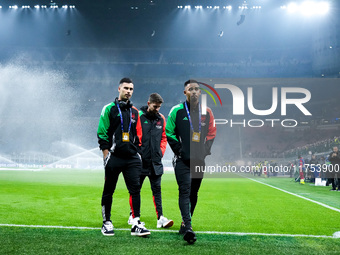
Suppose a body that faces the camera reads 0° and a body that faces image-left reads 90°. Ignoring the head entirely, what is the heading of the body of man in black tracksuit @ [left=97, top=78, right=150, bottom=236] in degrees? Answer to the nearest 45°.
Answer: approximately 315°

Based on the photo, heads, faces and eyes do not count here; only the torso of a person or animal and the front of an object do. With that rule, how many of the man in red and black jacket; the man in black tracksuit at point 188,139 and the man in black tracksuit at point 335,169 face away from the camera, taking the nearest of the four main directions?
0

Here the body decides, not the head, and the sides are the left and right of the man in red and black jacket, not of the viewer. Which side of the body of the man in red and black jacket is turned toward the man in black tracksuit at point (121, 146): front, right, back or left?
right

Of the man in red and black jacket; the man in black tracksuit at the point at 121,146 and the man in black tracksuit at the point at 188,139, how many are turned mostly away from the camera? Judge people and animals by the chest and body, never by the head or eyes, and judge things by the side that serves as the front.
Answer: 0

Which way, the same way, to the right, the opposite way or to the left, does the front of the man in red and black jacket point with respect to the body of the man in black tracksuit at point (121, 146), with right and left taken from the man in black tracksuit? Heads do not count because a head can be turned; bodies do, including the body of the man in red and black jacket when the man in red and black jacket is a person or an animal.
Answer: the same way

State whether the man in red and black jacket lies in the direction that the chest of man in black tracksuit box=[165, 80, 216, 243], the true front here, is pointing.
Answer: no

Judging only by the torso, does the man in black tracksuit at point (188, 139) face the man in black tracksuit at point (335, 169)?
no

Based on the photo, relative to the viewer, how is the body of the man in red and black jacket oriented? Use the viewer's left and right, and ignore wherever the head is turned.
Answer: facing the viewer and to the right of the viewer

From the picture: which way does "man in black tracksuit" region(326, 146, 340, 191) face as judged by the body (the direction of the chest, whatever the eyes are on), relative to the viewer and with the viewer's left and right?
facing the viewer and to the left of the viewer

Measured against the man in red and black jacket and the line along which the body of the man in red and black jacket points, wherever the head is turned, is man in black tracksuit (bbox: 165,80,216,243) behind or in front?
in front

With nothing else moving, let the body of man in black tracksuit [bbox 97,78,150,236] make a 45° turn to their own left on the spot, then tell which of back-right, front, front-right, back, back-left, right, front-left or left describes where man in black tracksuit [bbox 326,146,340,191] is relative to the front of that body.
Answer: front-left

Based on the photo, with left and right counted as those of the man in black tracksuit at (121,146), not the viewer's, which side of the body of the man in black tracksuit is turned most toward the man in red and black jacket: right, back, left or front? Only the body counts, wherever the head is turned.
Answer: left

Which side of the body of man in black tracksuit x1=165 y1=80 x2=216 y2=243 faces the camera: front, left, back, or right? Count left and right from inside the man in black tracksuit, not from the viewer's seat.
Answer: front

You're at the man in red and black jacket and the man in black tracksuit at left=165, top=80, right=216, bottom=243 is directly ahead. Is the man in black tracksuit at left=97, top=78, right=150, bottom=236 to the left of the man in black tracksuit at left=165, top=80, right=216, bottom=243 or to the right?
right

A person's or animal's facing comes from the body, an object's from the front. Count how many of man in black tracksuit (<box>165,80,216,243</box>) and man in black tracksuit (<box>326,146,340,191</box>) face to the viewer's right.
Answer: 0
